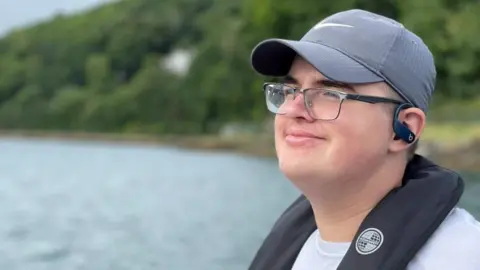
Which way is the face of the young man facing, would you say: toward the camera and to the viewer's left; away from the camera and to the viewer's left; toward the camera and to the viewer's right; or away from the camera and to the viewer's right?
toward the camera and to the viewer's left
